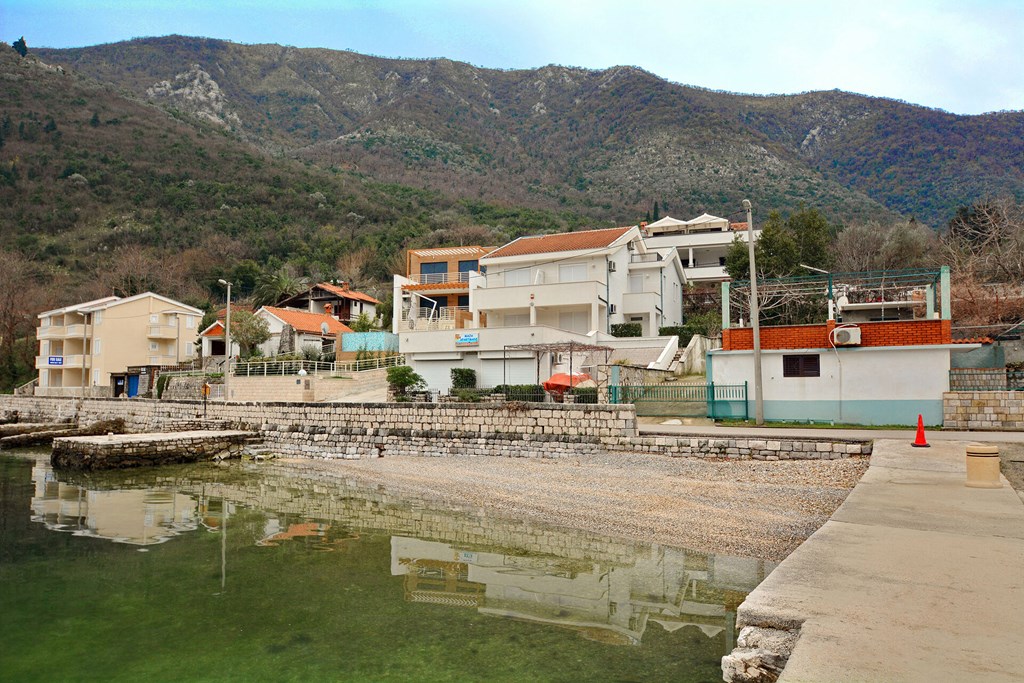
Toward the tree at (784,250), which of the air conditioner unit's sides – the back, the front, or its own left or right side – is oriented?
back

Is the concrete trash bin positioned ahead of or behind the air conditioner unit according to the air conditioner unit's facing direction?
ahead

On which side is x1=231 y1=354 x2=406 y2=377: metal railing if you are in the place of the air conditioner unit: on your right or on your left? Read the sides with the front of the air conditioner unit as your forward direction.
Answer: on your right

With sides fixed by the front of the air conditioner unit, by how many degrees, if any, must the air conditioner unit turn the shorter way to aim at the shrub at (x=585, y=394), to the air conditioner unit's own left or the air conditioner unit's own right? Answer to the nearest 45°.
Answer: approximately 90° to the air conditioner unit's own right

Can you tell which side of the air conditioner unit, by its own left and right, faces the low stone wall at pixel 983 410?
left

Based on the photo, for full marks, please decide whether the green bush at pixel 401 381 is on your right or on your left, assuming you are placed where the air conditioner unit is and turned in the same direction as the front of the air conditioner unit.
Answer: on your right

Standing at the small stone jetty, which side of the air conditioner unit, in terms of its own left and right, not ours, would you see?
right

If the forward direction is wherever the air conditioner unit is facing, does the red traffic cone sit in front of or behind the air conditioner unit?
in front

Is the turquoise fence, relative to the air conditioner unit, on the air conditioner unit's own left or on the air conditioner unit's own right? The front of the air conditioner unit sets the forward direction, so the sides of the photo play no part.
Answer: on the air conditioner unit's own right

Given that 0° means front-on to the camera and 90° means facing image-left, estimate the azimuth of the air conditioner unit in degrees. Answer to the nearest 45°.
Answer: approximately 0°

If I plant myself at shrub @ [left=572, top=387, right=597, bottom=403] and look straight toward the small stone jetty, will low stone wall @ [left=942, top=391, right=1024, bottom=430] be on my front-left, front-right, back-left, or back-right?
back-left

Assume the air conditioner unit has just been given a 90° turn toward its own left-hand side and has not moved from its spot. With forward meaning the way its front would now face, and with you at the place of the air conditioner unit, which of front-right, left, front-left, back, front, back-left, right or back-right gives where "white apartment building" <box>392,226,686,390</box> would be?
back-left
